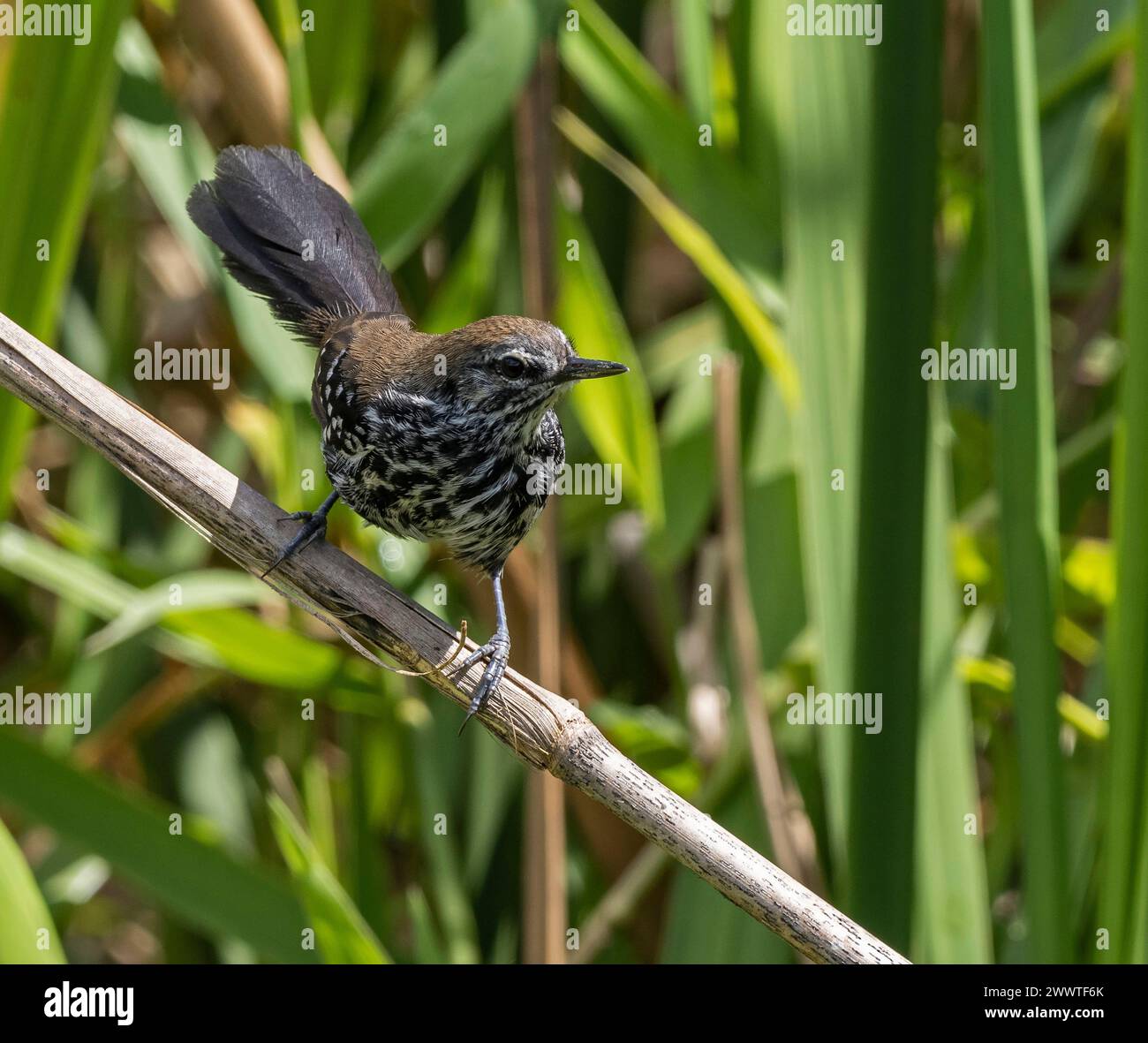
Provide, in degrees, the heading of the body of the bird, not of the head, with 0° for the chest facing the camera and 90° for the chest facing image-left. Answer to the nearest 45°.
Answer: approximately 315°

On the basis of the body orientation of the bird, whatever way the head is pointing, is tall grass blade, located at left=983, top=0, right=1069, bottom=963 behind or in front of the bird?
in front
